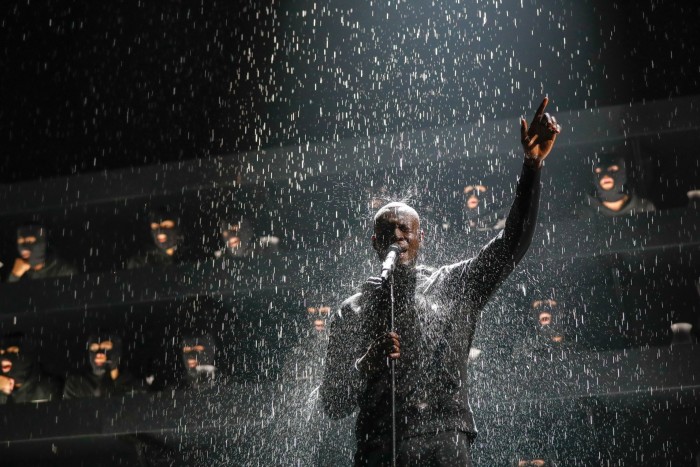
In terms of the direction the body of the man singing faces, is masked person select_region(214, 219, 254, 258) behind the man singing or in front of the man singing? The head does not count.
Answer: behind

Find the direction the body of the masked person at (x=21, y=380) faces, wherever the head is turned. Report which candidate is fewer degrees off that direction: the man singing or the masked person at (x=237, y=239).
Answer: the man singing

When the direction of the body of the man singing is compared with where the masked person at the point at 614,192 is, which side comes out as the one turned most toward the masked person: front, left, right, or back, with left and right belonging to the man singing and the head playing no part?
back

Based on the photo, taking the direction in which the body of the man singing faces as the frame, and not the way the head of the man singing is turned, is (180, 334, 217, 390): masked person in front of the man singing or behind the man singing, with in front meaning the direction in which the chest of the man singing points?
behind

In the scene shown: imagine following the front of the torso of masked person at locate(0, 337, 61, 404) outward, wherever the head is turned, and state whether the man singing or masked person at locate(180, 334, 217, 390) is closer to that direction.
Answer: the man singing
